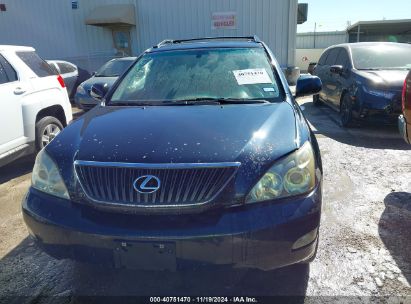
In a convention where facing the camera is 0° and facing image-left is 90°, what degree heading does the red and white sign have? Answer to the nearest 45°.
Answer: approximately 0°

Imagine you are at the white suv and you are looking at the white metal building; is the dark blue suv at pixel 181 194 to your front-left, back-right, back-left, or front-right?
back-right

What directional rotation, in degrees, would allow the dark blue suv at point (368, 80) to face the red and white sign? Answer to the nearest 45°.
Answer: approximately 180°

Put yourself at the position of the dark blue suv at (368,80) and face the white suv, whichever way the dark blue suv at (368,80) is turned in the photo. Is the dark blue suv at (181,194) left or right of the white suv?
left

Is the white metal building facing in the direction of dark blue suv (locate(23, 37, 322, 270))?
yes

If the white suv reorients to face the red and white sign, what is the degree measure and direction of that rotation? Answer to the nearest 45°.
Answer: approximately 180°

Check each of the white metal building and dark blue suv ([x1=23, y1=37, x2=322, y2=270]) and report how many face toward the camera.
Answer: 2

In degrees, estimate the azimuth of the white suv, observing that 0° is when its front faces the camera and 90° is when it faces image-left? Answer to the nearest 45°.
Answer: approximately 45°

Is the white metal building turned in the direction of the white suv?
yes

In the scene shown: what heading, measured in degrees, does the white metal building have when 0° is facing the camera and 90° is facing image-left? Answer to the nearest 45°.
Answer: approximately 0°

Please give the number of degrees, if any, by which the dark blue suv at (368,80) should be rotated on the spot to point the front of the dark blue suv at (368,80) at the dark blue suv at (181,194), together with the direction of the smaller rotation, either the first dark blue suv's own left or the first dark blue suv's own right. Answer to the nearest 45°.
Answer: approximately 45° to the first dark blue suv's own right
